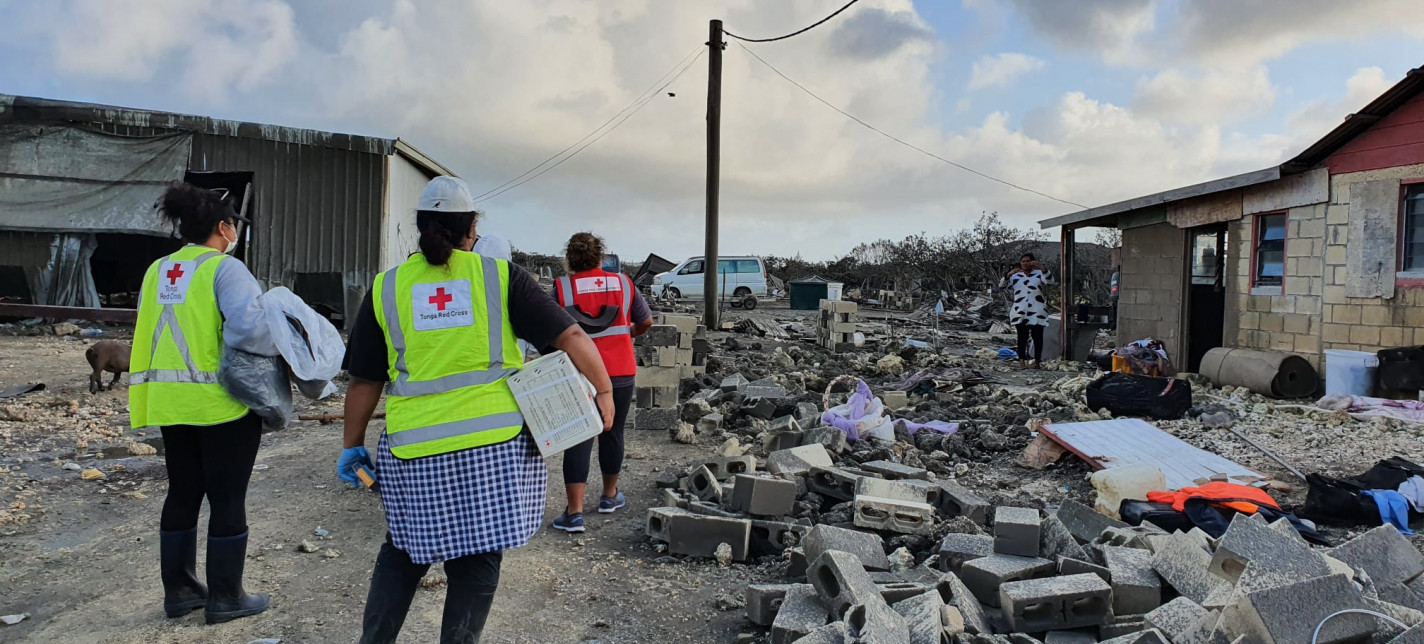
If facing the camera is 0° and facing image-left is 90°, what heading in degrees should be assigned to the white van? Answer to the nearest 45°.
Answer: approximately 90°

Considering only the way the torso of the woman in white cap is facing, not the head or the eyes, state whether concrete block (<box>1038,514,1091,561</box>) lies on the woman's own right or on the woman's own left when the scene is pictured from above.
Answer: on the woman's own right

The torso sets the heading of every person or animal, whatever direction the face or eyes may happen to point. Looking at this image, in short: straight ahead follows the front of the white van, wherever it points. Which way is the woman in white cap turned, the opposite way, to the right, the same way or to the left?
to the right

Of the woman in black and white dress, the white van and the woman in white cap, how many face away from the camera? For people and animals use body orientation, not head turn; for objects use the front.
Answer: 1

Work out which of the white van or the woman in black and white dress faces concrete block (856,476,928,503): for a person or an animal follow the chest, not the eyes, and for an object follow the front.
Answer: the woman in black and white dress

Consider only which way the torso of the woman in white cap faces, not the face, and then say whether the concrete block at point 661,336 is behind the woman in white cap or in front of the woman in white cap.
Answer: in front

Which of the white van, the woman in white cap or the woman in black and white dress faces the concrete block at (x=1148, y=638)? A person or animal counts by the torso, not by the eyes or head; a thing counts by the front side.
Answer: the woman in black and white dress

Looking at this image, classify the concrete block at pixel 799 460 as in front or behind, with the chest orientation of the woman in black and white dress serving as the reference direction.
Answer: in front

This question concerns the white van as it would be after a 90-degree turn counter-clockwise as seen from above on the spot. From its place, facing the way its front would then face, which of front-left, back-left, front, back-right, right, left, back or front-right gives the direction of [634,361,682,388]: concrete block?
front

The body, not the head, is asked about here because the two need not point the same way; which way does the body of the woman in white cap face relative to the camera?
away from the camera

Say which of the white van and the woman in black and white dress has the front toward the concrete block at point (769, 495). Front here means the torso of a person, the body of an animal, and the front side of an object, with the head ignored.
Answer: the woman in black and white dress

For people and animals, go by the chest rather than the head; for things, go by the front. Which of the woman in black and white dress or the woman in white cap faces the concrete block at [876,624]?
the woman in black and white dress

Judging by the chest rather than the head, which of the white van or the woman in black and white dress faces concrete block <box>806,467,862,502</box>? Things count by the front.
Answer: the woman in black and white dress

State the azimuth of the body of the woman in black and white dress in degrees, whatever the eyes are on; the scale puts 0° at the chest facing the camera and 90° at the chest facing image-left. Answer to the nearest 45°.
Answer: approximately 0°

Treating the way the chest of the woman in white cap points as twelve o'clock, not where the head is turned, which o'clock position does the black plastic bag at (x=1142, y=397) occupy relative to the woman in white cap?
The black plastic bag is roughly at 2 o'clock from the woman in white cap.

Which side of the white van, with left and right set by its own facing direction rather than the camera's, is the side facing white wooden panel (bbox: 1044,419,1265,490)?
left

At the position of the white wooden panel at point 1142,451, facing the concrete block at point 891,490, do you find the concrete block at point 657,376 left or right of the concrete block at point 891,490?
right

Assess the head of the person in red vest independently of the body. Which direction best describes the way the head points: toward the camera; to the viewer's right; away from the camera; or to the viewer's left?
away from the camera
